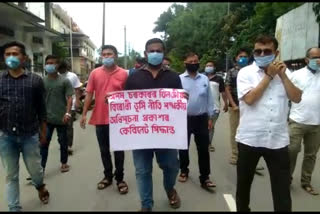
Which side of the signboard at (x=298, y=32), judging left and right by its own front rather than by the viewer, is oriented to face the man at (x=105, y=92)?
front

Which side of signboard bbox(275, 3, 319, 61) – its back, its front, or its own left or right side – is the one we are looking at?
front

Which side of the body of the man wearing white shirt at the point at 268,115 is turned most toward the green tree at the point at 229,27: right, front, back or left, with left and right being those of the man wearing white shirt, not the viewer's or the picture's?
back

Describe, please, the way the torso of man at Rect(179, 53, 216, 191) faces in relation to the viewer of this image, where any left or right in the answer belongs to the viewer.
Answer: facing the viewer

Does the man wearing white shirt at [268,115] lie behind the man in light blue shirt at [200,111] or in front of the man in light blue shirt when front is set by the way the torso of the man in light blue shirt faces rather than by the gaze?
in front

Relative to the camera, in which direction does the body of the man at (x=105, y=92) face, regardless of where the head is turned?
toward the camera

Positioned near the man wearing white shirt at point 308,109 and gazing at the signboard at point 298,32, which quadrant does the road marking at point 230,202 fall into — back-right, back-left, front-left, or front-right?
back-left

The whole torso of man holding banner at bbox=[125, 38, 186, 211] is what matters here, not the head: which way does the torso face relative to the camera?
toward the camera

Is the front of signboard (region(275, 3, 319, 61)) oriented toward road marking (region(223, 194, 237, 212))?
yes

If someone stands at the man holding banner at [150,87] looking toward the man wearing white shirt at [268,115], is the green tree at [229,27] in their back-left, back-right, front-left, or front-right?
back-left
